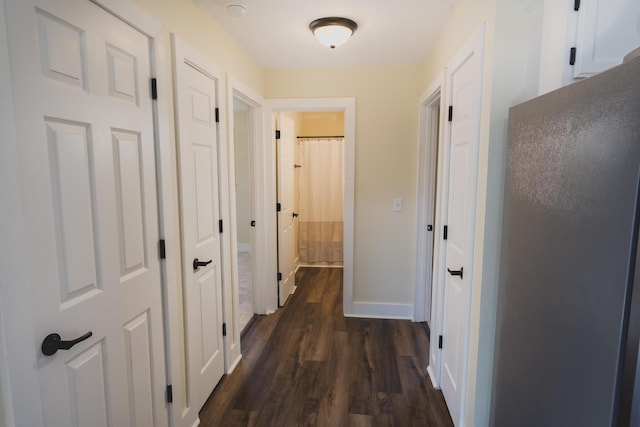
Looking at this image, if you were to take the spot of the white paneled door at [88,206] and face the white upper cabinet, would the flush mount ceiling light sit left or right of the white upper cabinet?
left

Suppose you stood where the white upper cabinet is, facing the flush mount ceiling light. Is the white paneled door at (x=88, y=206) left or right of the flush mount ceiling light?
left

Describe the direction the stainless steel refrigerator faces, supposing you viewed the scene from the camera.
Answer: facing the viewer and to the right of the viewer

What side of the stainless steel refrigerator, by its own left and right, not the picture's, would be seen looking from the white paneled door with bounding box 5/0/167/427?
right

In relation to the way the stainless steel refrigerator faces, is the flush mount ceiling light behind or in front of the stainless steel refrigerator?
behind

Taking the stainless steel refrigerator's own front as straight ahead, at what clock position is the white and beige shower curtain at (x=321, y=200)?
The white and beige shower curtain is roughly at 6 o'clock from the stainless steel refrigerator.

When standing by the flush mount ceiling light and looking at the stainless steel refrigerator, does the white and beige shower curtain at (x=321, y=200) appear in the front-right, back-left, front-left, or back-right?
back-left
